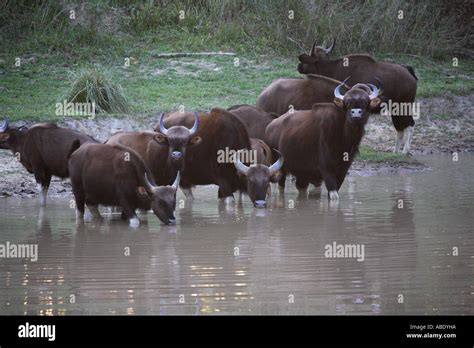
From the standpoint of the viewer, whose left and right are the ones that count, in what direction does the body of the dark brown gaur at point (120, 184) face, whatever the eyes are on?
facing the viewer and to the right of the viewer

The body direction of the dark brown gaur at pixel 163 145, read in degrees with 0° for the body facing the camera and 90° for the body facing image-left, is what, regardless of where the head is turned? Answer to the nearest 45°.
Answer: approximately 315°

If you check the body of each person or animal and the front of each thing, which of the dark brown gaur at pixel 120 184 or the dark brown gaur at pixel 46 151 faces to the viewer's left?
the dark brown gaur at pixel 46 151

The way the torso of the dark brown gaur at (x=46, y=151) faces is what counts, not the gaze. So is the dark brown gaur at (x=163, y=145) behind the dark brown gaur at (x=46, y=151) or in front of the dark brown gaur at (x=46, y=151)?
behind

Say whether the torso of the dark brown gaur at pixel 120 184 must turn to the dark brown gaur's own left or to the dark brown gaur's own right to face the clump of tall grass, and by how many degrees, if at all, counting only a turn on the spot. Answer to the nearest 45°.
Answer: approximately 135° to the dark brown gaur's own left

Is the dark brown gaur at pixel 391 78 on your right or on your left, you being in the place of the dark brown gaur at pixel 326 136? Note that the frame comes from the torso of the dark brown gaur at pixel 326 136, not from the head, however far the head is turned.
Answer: on your left

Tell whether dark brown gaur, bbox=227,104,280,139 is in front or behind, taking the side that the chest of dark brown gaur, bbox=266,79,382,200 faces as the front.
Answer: behind

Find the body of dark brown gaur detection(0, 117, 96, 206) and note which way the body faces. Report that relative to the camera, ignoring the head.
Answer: to the viewer's left

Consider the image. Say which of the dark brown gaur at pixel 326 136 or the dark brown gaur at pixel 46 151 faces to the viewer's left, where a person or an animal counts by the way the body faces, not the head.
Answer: the dark brown gaur at pixel 46 151

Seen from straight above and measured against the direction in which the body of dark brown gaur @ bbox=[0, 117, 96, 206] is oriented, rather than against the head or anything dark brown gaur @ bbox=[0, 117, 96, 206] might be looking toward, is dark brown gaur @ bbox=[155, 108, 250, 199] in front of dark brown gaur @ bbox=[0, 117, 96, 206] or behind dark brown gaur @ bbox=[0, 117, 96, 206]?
behind

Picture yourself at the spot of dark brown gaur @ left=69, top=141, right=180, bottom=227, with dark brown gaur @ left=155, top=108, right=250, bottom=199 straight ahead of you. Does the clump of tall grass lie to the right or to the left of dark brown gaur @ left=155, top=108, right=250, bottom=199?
left

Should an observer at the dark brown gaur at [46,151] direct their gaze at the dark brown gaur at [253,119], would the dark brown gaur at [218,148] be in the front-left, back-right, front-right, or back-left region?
front-right

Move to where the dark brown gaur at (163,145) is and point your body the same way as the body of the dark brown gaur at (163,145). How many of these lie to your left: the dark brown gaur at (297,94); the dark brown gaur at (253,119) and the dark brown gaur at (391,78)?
3

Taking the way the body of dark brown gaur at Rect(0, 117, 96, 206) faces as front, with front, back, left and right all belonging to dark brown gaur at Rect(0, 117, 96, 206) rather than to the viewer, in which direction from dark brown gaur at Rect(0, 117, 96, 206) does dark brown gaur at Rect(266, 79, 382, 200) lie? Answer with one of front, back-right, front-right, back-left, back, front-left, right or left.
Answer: back
